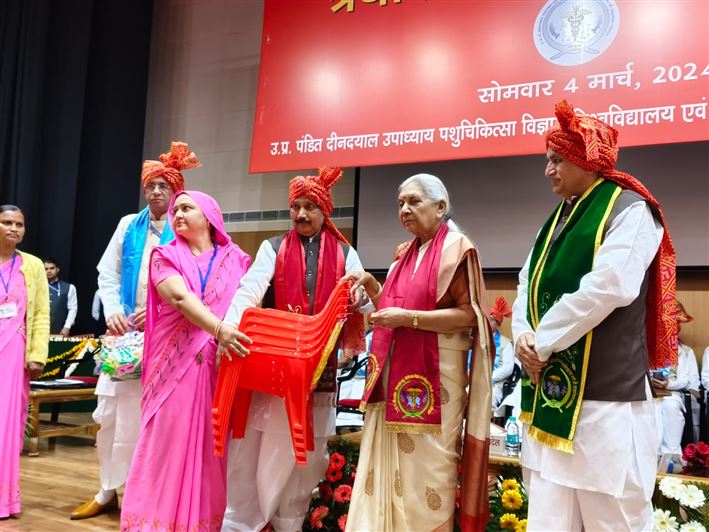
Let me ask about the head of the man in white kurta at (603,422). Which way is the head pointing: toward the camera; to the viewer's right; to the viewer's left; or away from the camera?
to the viewer's left

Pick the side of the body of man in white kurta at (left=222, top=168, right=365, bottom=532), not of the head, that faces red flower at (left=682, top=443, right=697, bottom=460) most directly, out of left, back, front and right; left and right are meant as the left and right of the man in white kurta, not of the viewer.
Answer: left

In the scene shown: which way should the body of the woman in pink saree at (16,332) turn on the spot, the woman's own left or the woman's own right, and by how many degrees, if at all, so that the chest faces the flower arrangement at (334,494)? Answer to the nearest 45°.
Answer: approximately 45° to the woman's own left

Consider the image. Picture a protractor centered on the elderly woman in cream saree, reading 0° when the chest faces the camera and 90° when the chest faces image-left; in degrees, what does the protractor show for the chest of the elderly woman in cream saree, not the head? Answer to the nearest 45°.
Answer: approximately 45°

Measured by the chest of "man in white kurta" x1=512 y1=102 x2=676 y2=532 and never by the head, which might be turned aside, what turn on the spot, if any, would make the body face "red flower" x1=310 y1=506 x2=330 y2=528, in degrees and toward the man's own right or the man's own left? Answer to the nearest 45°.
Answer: approximately 90° to the man's own right

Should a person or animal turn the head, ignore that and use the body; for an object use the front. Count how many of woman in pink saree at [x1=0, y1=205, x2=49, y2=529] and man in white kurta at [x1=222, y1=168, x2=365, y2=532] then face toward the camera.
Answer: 2

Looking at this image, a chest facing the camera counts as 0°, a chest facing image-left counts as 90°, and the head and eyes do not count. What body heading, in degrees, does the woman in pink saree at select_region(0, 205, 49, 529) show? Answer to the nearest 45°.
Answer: approximately 0°
